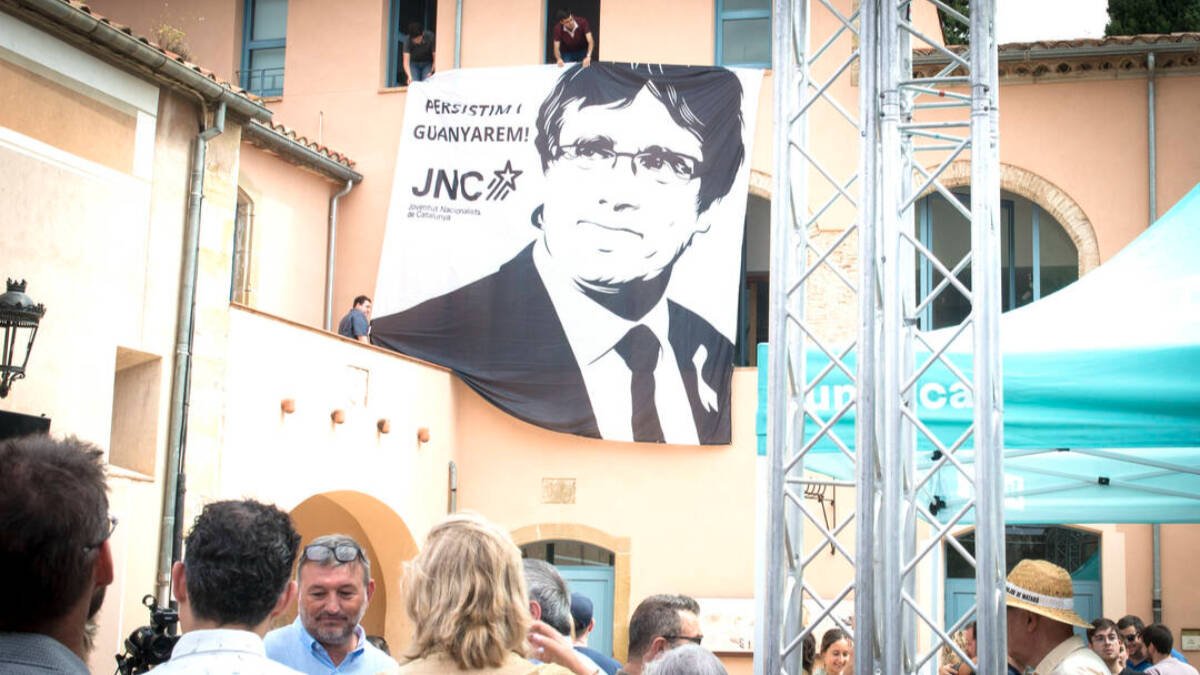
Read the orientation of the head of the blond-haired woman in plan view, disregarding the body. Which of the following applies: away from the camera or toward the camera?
away from the camera

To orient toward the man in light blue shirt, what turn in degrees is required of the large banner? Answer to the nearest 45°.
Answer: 0° — it already faces them

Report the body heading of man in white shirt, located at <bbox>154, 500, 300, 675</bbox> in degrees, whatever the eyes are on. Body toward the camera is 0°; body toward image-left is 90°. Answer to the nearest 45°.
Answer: approximately 180°

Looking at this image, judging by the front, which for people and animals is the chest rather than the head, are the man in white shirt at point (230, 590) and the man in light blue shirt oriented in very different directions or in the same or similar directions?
very different directions

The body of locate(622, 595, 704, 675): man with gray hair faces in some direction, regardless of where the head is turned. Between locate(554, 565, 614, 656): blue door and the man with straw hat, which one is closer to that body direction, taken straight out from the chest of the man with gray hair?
the man with straw hat

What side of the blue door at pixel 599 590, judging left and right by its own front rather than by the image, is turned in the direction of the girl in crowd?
front

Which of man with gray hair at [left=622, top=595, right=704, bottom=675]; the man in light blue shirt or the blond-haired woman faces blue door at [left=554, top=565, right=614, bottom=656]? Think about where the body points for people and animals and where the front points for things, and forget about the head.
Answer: the blond-haired woman

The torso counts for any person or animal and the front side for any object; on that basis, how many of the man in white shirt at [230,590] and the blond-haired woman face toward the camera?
0
